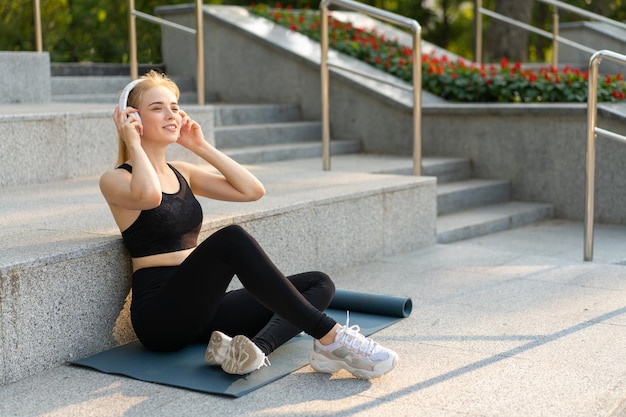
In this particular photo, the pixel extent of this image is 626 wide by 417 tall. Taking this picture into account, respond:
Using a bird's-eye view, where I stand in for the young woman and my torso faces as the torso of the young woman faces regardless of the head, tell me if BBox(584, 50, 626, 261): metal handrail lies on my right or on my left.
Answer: on my left

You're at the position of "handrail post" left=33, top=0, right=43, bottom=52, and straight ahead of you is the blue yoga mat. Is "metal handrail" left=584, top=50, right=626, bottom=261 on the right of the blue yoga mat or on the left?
left

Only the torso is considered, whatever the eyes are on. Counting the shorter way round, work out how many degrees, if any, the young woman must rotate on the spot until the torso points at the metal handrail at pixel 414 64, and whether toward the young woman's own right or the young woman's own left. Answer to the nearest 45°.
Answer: approximately 90° to the young woman's own left

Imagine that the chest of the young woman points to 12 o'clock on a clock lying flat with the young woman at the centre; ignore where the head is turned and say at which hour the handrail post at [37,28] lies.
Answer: The handrail post is roughly at 7 o'clock from the young woman.

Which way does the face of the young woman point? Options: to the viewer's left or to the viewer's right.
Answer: to the viewer's right
